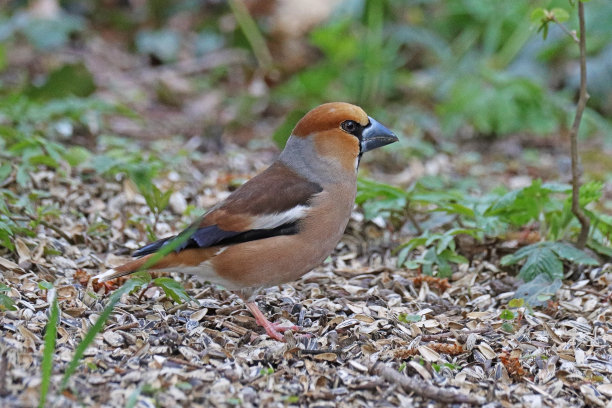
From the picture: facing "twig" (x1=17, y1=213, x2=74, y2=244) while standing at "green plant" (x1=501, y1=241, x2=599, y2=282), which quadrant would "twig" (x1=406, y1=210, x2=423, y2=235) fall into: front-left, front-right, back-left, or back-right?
front-right

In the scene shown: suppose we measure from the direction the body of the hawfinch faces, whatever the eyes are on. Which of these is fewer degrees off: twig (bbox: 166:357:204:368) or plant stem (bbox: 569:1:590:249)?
the plant stem

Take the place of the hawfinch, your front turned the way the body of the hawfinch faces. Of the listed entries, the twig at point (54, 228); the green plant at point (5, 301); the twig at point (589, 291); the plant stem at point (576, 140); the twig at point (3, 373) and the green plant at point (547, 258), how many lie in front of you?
3

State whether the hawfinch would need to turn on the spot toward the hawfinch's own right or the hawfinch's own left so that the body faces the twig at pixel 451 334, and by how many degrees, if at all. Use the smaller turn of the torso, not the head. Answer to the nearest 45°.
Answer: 0° — it already faces it

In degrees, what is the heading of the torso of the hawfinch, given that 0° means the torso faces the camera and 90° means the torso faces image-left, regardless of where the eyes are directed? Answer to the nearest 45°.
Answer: approximately 270°

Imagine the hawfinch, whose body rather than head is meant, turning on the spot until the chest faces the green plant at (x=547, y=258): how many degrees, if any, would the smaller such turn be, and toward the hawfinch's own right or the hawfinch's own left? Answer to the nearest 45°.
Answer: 0° — it already faces it

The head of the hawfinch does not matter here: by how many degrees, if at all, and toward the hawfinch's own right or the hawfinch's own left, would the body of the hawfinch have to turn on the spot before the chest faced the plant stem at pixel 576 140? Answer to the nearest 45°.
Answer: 0° — it already faces it

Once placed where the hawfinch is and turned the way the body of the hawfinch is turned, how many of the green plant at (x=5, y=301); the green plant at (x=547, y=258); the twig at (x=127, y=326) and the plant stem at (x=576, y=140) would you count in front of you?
2

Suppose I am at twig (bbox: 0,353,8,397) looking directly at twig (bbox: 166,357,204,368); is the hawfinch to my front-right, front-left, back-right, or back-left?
front-left

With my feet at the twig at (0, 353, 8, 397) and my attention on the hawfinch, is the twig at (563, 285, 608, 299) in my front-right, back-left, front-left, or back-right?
front-right

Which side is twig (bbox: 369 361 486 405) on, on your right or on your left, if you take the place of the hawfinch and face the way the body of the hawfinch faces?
on your right

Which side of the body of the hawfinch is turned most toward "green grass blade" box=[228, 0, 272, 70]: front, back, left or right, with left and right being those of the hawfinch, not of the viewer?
left

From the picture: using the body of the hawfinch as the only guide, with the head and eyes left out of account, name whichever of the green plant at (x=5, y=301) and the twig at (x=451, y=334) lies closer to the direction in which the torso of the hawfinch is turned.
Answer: the twig

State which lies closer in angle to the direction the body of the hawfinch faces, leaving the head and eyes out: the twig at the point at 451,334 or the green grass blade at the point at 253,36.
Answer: the twig
